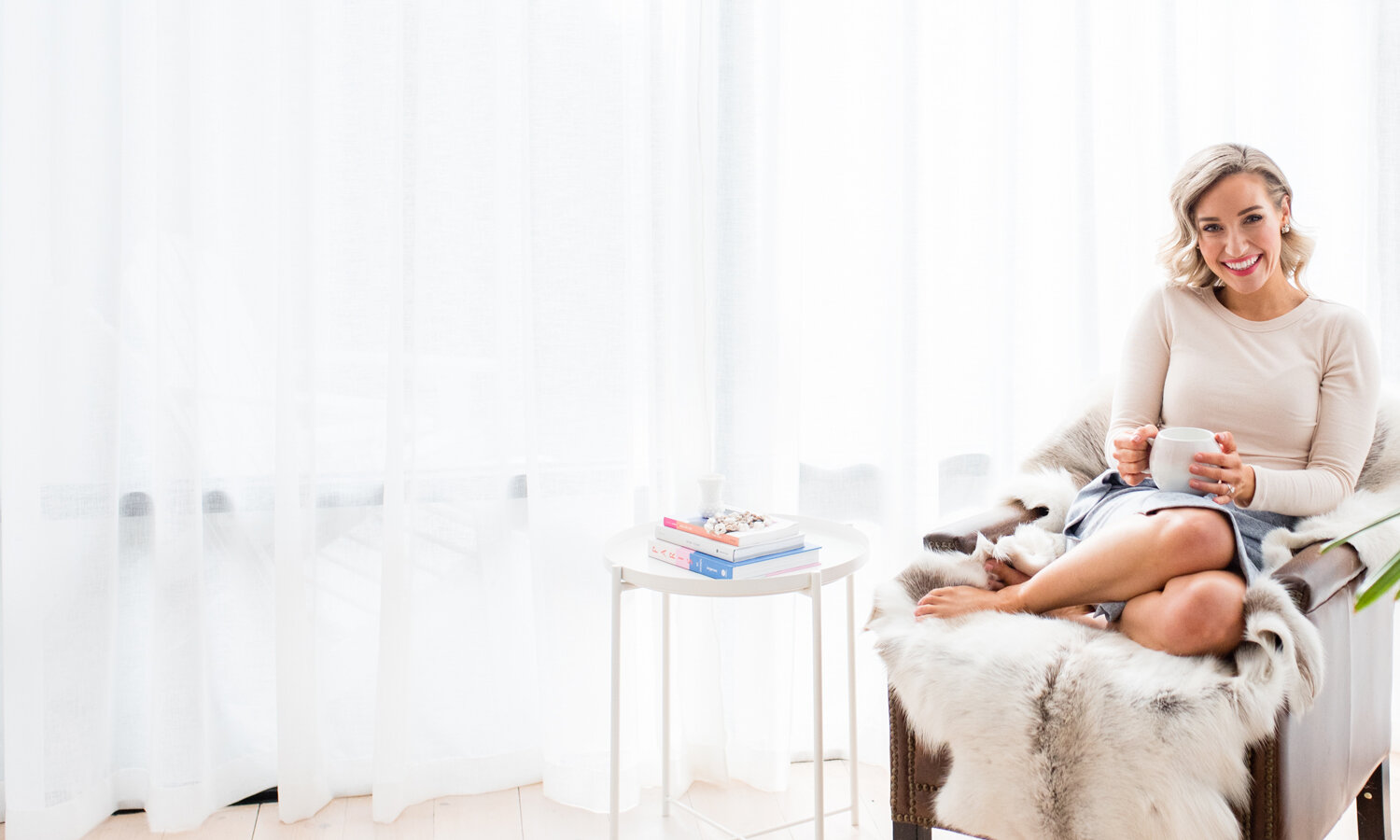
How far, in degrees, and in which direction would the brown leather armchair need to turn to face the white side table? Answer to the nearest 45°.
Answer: approximately 45° to its right

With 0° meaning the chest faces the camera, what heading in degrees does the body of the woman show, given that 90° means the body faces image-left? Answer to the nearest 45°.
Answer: approximately 45°

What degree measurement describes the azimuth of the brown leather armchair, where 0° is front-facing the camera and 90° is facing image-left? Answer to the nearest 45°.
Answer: approximately 45°
